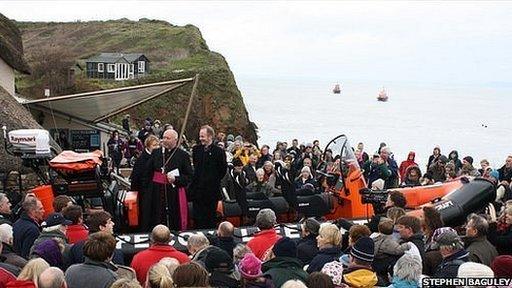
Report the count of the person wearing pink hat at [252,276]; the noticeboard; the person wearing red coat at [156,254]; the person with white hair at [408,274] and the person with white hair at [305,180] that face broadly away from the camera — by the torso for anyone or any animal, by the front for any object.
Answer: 3

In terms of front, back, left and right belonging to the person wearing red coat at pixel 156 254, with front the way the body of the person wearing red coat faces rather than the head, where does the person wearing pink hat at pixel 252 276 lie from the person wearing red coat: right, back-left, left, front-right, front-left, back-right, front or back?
back-right

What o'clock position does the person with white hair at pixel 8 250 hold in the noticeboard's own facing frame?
The person with white hair is roughly at 12 o'clock from the noticeboard.

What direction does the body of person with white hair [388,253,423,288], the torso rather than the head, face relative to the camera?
away from the camera

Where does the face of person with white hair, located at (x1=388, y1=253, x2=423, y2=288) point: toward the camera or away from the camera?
away from the camera

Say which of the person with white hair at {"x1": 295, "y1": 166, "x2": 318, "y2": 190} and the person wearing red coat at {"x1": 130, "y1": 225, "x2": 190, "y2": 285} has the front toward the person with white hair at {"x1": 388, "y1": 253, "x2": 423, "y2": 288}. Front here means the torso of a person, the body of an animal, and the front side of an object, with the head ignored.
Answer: the person with white hair at {"x1": 295, "y1": 166, "x2": 318, "y2": 190}

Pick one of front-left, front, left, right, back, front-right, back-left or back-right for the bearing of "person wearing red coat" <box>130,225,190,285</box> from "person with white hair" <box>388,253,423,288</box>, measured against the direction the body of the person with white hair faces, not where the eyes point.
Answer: left

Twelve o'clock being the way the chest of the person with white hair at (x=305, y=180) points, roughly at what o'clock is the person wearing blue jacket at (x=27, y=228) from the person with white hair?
The person wearing blue jacket is roughly at 1 o'clock from the person with white hair.

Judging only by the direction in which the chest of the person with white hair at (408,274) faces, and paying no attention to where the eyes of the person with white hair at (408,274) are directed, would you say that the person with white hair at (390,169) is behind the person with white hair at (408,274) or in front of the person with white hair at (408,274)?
in front

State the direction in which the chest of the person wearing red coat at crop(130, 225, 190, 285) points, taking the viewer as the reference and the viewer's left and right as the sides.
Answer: facing away from the viewer

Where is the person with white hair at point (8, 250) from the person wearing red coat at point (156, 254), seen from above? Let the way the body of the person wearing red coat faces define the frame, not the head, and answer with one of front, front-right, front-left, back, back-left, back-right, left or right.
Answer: left

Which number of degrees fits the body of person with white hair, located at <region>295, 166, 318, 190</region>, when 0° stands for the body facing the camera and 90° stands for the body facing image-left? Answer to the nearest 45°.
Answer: approximately 0°

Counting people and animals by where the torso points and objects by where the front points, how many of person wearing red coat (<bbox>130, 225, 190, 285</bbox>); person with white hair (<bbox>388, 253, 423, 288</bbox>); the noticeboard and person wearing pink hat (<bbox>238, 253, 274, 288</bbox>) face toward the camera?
1

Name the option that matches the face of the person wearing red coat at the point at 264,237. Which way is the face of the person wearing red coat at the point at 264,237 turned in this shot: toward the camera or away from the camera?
away from the camera

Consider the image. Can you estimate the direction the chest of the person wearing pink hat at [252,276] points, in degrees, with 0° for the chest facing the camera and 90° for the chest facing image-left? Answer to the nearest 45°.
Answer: approximately 180°

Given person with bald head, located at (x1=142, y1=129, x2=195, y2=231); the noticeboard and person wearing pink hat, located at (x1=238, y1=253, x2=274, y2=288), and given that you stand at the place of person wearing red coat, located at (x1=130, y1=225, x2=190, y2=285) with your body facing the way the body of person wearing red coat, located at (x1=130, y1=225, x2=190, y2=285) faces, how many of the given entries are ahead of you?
2

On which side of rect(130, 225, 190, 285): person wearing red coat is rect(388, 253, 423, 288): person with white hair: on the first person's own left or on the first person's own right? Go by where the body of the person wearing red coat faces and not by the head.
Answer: on the first person's own right

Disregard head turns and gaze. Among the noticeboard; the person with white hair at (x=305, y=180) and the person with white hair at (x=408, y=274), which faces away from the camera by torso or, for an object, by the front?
the person with white hair at (x=408, y=274)

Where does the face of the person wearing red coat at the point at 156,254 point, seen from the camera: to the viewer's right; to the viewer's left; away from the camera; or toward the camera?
away from the camera

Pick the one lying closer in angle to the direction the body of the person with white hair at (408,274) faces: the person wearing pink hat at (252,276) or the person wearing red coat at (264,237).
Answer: the person wearing red coat
